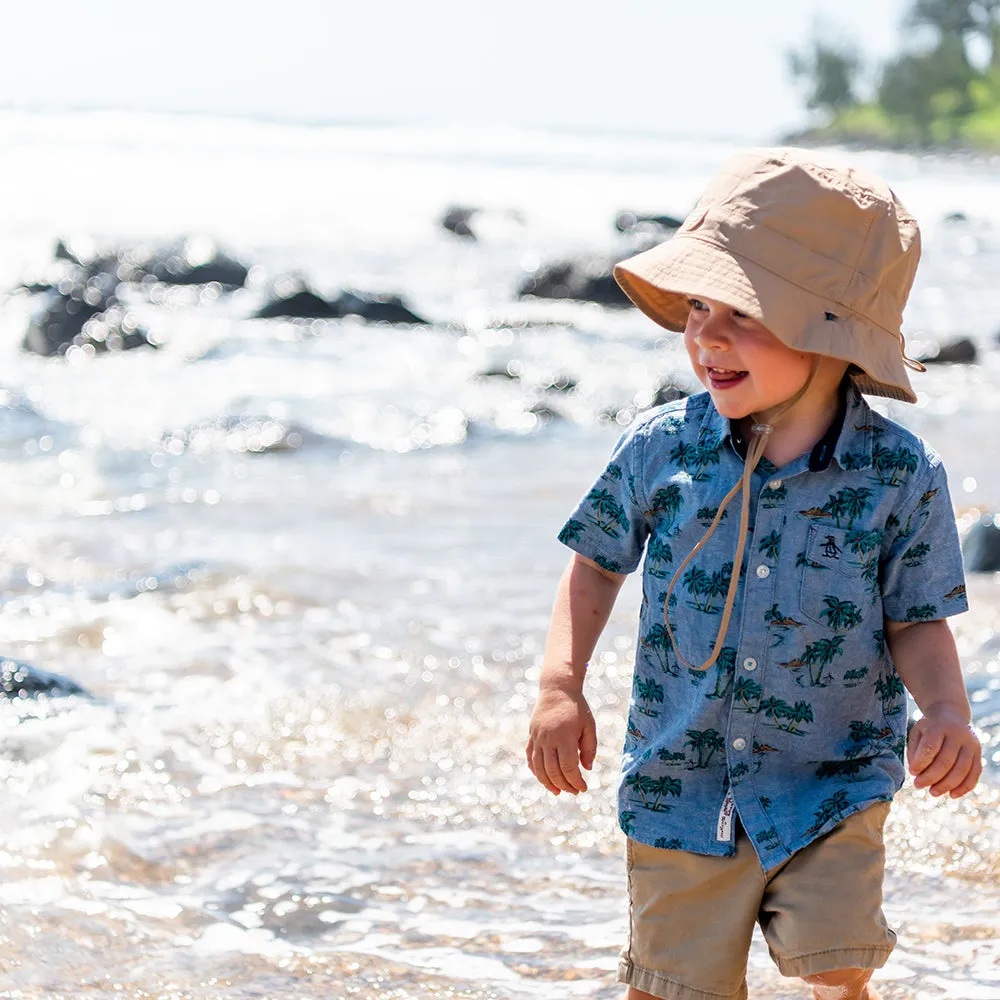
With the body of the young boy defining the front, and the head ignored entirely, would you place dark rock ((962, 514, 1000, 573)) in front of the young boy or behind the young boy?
behind

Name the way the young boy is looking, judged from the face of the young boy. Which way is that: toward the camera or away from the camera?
toward the camera

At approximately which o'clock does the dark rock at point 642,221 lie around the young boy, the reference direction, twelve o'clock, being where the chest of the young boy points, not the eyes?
The dark rock is roughly at 6 o'clock from the young boy.

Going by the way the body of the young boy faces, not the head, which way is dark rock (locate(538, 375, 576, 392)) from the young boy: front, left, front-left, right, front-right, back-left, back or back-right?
back

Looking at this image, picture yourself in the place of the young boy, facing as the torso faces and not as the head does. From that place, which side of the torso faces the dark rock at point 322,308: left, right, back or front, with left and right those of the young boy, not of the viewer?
back

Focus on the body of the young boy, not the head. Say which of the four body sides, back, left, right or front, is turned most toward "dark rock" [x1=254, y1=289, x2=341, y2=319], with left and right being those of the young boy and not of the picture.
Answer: back

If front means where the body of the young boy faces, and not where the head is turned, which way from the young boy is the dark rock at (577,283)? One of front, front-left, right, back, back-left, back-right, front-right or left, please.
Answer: back

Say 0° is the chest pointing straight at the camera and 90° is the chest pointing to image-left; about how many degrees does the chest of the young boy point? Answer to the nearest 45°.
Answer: approximately 0°

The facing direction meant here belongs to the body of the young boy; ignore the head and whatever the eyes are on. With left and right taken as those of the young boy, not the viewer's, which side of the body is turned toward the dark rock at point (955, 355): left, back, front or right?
back

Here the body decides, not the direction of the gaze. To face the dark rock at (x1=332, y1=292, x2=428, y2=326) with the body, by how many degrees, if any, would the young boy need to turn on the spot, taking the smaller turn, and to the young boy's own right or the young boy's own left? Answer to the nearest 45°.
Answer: approximately 180°

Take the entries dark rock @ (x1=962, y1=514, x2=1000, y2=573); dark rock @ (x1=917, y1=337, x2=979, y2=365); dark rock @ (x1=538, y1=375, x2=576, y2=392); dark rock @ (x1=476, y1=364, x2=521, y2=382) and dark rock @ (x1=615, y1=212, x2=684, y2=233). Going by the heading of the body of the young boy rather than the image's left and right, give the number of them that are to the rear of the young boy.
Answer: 5

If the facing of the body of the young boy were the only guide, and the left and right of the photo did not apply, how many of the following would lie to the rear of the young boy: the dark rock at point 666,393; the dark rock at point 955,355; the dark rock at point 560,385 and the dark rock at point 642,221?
4
